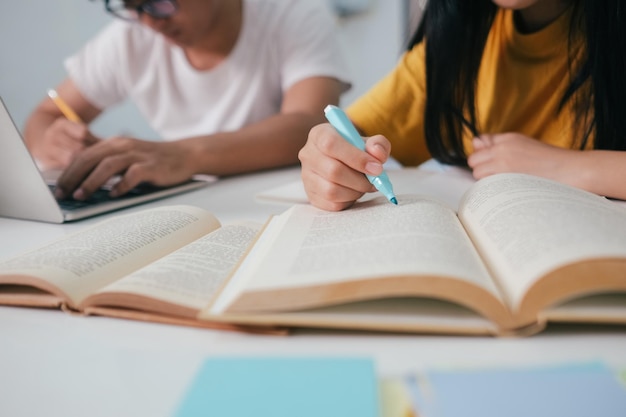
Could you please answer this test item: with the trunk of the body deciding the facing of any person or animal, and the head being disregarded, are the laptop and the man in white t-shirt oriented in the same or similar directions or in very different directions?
very different directions

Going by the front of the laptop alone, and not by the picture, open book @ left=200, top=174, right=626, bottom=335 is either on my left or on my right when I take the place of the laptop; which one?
on my right

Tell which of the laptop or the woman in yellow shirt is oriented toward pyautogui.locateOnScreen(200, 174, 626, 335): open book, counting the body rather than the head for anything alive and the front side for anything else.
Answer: the woman in yellow shirt

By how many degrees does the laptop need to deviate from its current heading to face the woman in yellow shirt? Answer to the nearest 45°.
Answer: approximately 45° to its right

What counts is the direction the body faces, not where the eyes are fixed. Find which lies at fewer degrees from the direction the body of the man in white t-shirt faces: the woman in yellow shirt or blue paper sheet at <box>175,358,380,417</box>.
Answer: the blue paper sheet

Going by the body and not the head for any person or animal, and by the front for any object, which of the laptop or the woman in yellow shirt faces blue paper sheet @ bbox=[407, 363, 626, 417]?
the woman in yellow shirt

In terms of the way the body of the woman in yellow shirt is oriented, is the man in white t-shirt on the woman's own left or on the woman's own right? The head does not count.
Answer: on the woman's own right

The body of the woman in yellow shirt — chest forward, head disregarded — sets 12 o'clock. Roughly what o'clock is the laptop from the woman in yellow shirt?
The laptop is roughly at 2 o'clock from the woman in yellow shirt.

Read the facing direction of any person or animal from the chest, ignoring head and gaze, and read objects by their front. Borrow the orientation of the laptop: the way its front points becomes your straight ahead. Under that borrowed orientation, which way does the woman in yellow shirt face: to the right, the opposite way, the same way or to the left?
the opposite way

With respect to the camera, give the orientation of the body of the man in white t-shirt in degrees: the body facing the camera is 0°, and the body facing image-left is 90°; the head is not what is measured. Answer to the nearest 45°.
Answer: approximately 45°

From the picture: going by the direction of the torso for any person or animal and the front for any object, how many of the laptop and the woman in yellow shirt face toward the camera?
1

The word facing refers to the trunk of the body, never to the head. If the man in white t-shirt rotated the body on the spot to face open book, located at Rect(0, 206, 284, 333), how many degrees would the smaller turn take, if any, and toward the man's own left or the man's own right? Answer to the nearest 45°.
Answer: approximately 45° to the man's own left

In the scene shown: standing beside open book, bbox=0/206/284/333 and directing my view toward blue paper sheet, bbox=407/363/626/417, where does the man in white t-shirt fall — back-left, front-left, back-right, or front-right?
back-left

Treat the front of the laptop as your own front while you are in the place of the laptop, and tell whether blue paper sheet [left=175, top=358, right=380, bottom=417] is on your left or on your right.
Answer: on your right

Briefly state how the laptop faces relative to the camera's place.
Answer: facing away from the viewer and to the right of the viewer
